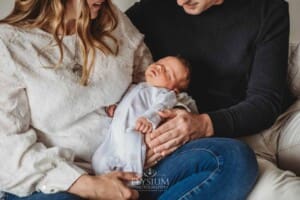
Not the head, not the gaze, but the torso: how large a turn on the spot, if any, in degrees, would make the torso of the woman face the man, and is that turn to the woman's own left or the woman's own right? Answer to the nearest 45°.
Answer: approximately 90° to the woman's own left

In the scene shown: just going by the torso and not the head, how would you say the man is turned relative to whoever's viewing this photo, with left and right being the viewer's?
facing the viewer and to the left of the viewer

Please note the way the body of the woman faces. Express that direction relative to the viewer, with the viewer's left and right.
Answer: facing the viewer and to the right of the viewer

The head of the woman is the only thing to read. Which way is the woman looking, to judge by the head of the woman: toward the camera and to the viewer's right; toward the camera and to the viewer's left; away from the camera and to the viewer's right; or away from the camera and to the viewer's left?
toward the camera and to the viewer's right

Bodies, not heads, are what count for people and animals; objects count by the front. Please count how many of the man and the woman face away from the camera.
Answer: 0
